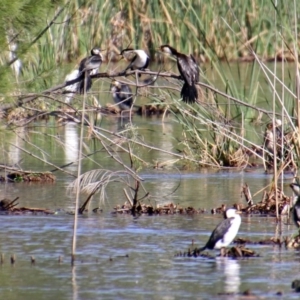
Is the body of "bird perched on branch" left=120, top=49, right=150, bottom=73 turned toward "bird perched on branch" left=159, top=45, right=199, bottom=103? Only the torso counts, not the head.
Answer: no

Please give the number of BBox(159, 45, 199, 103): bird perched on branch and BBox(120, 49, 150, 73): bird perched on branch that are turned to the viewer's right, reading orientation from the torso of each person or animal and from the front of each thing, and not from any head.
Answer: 0

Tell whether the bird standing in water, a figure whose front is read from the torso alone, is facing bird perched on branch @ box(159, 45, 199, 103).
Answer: no

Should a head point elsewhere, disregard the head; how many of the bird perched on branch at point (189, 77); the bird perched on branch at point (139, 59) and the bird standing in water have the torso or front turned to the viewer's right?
1

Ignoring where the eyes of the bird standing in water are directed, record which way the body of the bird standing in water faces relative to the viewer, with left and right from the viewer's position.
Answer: facing to the right of the viewer

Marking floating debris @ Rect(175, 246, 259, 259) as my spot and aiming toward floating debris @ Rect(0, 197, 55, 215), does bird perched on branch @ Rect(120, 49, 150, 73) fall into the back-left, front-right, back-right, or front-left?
front-right

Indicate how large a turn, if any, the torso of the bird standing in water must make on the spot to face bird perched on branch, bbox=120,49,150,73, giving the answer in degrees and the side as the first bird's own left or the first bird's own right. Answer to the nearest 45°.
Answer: approximately 90° to the first bird's own left

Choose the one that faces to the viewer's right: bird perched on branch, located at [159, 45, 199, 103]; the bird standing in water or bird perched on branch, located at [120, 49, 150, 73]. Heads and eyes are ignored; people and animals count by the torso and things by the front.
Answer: the bird standing in water

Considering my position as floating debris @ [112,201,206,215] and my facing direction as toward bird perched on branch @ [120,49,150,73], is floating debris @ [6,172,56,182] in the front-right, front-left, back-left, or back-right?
front-left

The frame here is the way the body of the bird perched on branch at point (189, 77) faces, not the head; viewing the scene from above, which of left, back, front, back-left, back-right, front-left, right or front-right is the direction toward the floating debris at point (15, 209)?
left
